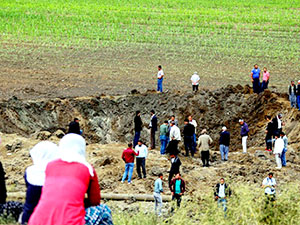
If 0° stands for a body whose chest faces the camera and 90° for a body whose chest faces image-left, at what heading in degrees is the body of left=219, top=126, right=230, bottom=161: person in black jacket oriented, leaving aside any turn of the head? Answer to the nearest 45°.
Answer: approximately 180°

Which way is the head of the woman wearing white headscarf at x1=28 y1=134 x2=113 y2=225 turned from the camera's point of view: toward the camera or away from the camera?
away from the camera

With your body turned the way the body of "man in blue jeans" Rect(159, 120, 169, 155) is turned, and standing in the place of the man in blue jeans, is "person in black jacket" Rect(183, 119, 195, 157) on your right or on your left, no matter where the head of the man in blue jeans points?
on your right

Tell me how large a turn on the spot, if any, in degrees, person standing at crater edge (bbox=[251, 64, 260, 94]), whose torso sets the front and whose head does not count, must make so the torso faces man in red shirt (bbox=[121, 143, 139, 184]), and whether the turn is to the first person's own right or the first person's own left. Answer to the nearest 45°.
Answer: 0° — they already face them

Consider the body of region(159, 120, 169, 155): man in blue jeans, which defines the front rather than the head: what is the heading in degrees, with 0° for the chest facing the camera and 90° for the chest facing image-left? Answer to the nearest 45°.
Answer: approximately 225°
